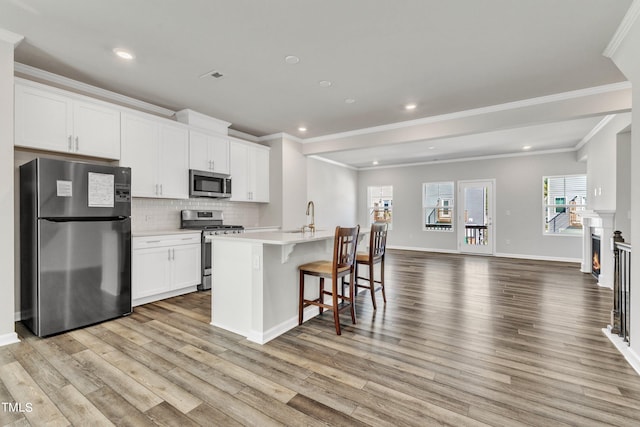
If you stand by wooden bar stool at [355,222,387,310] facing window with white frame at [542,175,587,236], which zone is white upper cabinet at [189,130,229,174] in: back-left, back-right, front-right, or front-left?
back-left

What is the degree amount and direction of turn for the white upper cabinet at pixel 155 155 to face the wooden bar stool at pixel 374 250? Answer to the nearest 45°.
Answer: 0° — it already faces it

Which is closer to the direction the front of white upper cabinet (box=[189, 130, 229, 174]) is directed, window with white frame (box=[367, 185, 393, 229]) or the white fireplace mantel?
the white fireplace mantel

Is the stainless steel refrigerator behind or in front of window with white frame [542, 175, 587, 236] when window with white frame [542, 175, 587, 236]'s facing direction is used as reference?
in front

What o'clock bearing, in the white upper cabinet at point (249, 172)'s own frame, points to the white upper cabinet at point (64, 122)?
the white upper cabinet at point (64, 122) is roughly at 3 o'clock from the white upper cabinet at point (249, 172).

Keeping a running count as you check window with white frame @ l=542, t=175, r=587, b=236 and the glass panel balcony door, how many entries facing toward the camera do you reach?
2

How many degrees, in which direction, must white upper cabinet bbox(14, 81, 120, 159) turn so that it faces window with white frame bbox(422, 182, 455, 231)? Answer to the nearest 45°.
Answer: approximately 45° to its left

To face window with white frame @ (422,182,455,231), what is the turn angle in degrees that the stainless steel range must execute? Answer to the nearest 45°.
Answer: approximately 45° to its left

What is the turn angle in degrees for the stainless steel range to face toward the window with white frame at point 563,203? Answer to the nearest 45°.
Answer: approximately 45° to its left

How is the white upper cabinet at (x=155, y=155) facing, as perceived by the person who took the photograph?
facing the viewer and to the right of the viewer

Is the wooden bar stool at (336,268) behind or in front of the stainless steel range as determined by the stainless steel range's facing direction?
in front

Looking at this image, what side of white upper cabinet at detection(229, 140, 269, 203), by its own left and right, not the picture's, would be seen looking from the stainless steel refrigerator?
right

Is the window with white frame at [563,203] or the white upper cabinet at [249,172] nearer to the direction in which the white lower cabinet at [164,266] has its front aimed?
the window with white frame

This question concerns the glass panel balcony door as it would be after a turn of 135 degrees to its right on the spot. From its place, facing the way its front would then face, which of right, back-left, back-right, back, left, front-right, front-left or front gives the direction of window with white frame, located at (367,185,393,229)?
front-left

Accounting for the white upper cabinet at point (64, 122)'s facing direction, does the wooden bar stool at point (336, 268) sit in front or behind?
in front
